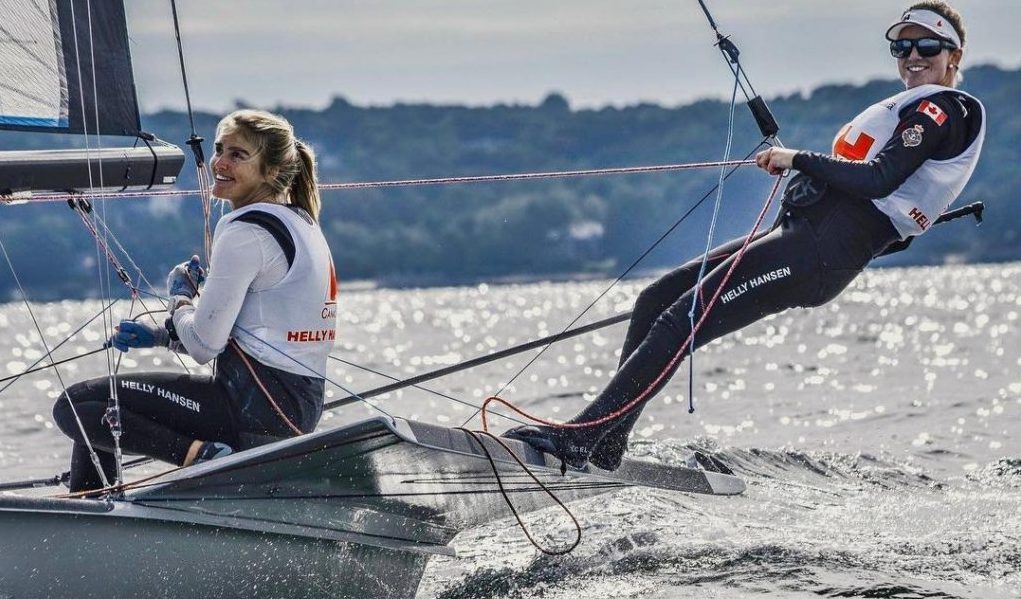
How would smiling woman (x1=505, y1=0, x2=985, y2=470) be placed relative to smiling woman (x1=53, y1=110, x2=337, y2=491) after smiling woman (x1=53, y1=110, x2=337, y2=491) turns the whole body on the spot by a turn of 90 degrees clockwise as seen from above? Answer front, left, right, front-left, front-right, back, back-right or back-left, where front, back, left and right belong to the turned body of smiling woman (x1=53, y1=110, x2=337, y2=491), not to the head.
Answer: right

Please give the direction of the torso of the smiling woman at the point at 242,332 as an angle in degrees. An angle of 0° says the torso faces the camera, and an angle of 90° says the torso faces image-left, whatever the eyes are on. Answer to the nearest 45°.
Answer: approximately 90°
